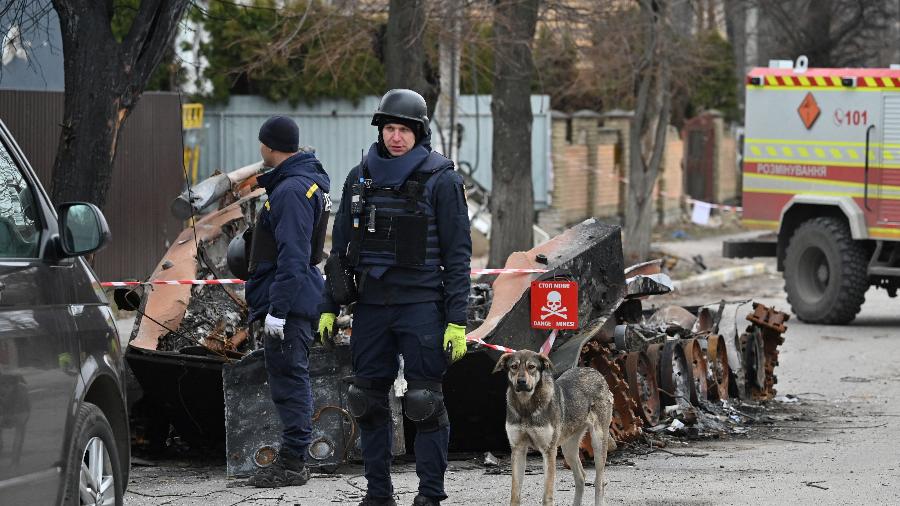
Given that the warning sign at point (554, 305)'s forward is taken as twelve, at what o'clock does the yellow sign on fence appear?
The yellow sign on fence is roughly at 5 o'clock from the warning sign.

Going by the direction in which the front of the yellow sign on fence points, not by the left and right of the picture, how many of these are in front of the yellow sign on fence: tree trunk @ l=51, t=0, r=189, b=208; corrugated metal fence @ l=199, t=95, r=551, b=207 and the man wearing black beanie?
2

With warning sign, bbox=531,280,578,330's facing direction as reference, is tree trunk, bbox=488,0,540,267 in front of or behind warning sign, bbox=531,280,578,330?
behind

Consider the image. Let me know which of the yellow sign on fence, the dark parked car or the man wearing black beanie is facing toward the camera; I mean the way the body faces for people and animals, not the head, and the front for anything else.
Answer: the yellow sign on fence

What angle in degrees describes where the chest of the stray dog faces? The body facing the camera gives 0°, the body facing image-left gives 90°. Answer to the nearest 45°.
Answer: approximately 45°

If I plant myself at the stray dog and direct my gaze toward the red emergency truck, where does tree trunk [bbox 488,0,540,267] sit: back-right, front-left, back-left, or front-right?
front-left

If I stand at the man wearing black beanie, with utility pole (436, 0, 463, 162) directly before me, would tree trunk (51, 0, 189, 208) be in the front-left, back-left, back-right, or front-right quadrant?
front-left

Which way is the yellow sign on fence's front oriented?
toward the camera

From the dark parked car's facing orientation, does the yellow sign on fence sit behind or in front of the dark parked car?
in front

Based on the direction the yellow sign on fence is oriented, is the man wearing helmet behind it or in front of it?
in front
